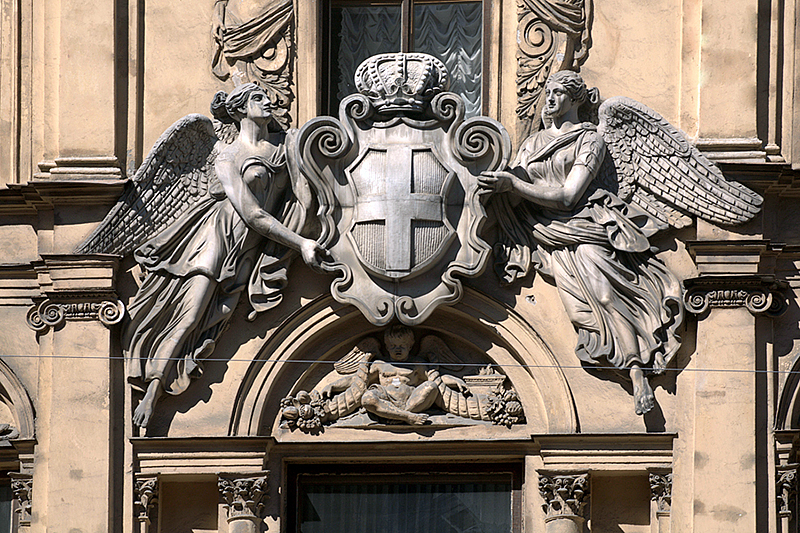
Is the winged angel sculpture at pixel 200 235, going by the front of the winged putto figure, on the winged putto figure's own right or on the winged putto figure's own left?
on the winged putto figure's own right

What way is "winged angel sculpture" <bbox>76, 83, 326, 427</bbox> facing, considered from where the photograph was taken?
facing the viewer and to the right of the viewer

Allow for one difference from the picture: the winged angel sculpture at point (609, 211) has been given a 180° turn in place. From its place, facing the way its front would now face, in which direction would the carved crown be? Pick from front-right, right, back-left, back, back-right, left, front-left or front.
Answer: back-left

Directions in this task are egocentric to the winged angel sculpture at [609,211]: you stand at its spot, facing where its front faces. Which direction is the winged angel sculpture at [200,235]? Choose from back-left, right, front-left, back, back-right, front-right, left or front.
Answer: front-right

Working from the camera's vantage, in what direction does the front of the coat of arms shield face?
facing the viewer

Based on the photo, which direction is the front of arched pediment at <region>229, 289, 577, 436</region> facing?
toward the camera

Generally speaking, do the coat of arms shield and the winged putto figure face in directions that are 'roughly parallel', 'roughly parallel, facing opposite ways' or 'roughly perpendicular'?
roughly parallel

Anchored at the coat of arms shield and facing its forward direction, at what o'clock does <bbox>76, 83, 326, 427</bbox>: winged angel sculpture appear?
The winged angel sculpture is roughly at 3 o'clock from the coat of arms shield.

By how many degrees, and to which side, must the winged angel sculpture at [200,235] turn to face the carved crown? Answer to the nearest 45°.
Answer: approximately 45° to its left

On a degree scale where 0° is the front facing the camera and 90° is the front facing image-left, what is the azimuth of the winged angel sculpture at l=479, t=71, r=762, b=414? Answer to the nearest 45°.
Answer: approximately 45°

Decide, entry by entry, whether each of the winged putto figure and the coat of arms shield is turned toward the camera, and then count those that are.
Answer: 2
